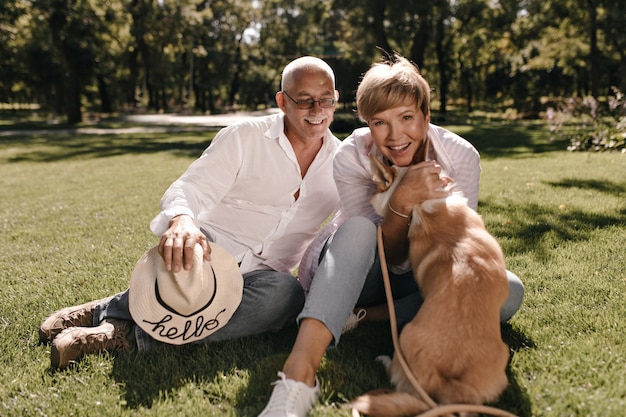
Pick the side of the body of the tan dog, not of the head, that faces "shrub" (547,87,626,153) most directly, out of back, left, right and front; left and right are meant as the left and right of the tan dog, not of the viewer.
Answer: front

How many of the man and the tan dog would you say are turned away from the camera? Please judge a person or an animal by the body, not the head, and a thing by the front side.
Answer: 1

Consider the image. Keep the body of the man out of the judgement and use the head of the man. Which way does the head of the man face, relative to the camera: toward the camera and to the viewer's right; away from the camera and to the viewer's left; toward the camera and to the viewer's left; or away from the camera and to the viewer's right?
toward the camera and to the viewer's right

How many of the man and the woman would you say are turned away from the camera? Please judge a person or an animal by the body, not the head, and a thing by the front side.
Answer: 0

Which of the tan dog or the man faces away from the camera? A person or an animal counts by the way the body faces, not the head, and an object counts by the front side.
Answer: the tan dog

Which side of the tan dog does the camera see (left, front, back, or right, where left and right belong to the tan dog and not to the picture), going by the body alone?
back

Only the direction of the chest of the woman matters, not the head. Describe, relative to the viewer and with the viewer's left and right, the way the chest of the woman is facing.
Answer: facing the viewer

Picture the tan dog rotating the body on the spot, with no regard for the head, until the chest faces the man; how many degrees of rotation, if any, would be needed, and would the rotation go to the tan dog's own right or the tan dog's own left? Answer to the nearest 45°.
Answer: approximately 45° to the tan dog's own left
